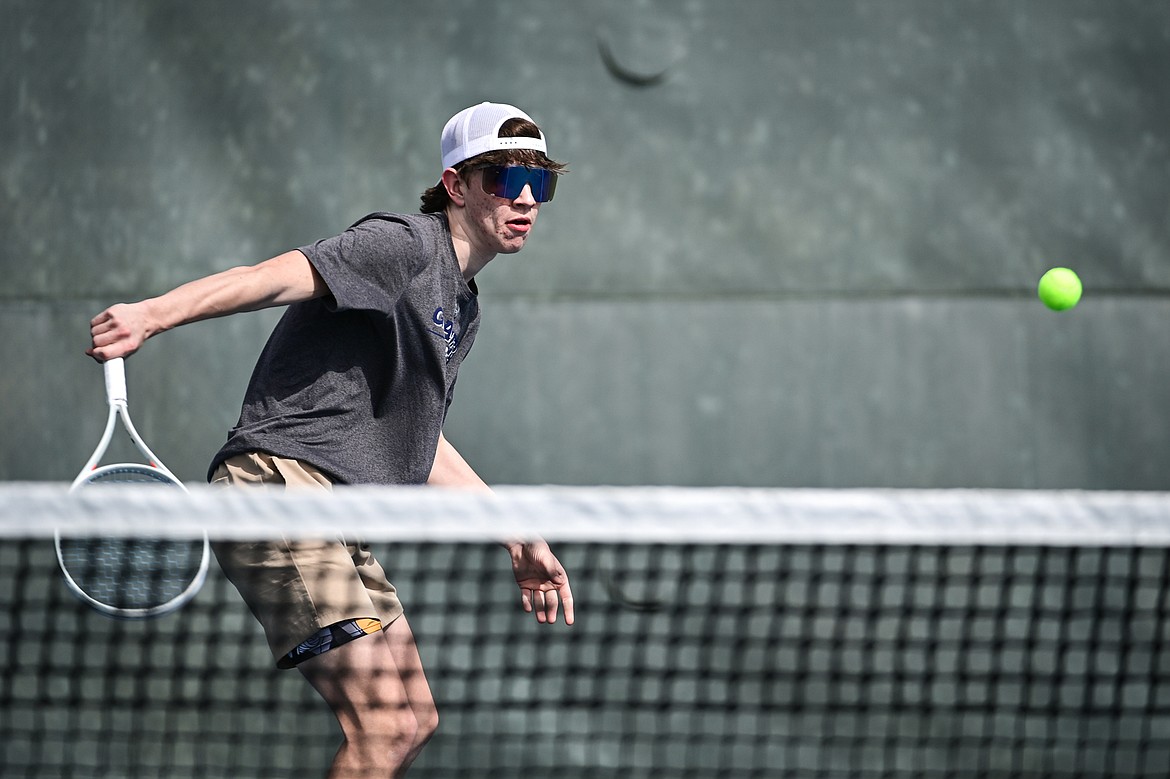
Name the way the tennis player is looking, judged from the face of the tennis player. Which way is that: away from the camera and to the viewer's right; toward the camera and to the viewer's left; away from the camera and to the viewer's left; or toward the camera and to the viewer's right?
toward the camera and to the viewer's right

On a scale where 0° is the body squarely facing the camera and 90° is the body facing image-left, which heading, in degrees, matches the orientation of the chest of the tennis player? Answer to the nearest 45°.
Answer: approximately 315°
